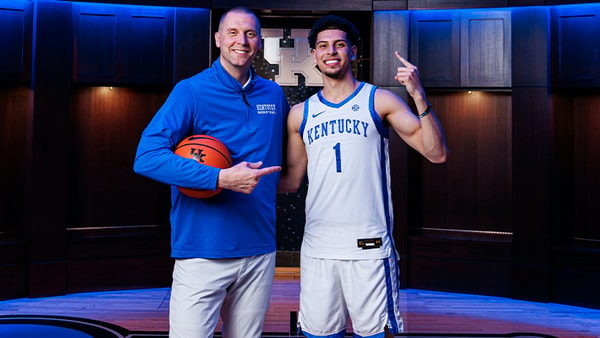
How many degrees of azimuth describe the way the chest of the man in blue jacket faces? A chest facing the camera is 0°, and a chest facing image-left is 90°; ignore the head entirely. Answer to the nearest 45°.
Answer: approximately 315°

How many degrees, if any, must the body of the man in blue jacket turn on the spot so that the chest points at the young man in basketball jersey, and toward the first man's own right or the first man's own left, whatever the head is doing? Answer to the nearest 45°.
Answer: approximately 45° to the first man's own left

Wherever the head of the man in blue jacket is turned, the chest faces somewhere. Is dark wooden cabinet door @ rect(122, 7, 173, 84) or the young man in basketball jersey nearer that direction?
the young man in basketball jersey

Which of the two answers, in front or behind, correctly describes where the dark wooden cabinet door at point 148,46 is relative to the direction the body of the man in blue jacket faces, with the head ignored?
behind

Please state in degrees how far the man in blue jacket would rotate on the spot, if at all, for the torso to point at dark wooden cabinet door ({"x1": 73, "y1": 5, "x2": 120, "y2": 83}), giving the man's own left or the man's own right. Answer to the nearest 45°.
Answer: approximately 135° to the man's own left
